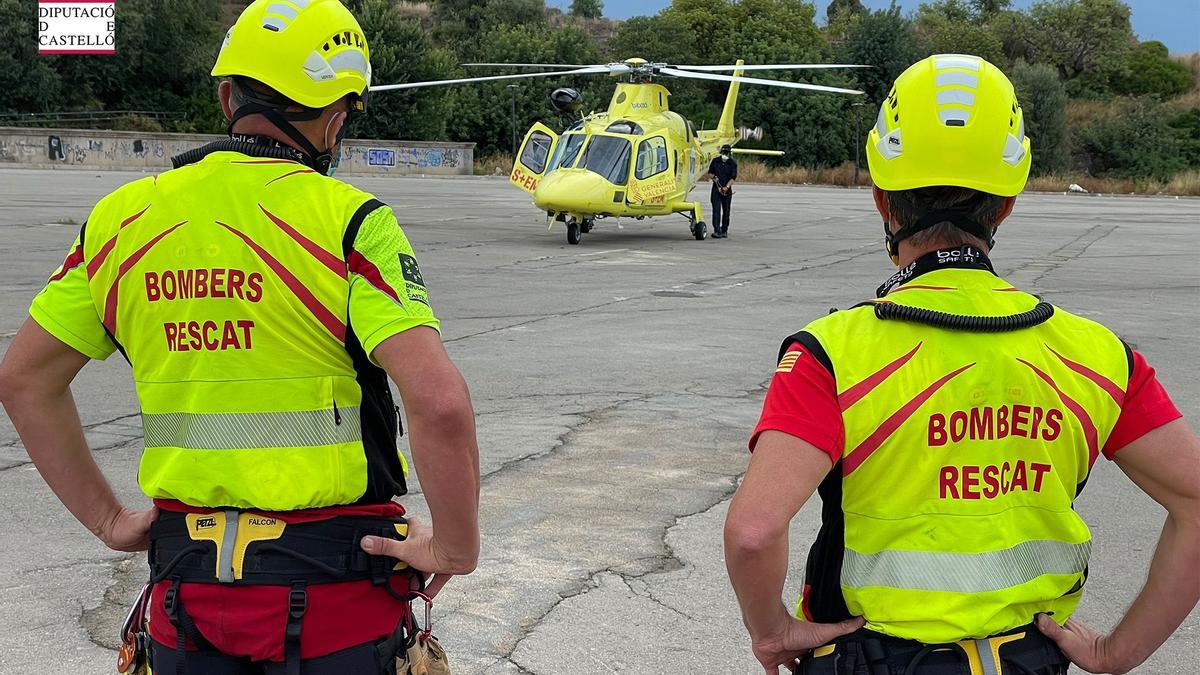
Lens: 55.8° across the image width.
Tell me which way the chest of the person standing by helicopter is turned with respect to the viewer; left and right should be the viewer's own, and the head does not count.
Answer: facing the viewer

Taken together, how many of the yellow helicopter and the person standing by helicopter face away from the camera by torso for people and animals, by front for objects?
0

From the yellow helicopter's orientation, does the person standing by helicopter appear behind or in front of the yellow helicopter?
behind

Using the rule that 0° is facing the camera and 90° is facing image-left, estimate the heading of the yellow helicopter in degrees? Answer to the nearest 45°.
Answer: approximately 45°
